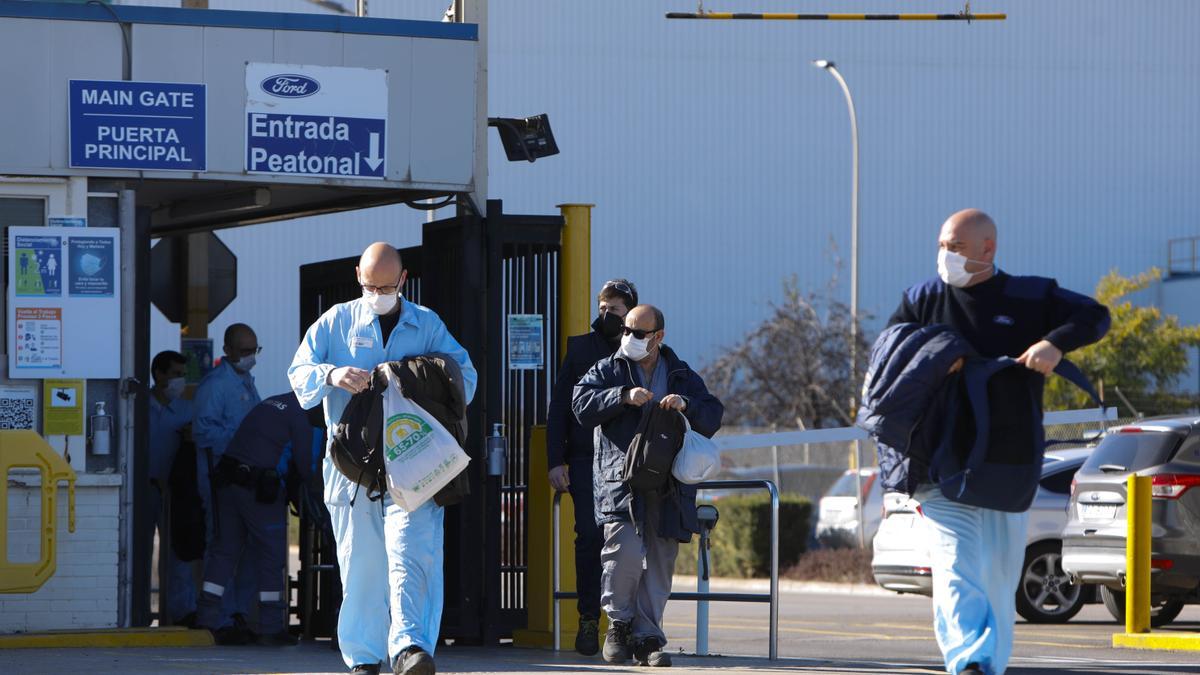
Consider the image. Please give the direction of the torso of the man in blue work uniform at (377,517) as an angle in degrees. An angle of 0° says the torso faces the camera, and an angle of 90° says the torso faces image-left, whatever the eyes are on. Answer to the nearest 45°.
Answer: approximately 0°

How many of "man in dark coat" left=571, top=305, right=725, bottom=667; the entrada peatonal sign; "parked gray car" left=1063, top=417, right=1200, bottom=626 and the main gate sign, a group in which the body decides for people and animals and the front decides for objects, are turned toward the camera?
3

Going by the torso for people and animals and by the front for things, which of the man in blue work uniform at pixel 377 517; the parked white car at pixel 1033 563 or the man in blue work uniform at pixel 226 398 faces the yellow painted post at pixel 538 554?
the man in blue work uniform at pixel 226 398

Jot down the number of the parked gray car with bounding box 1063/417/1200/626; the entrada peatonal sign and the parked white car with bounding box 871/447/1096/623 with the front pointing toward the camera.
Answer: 1

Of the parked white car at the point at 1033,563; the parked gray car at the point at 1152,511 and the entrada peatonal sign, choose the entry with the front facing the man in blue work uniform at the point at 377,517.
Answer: the entrada peatonal sign

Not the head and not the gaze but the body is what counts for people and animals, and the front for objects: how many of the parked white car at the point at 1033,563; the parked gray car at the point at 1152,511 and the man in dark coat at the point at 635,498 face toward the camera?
1

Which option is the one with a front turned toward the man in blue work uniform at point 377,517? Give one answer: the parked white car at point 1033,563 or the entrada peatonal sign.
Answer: the entrada peatonal sign

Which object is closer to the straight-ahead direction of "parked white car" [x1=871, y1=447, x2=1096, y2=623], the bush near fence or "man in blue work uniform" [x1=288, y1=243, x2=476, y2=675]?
the bush near fence

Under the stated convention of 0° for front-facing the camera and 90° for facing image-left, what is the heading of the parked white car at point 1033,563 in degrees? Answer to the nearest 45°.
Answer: approximately 225°
